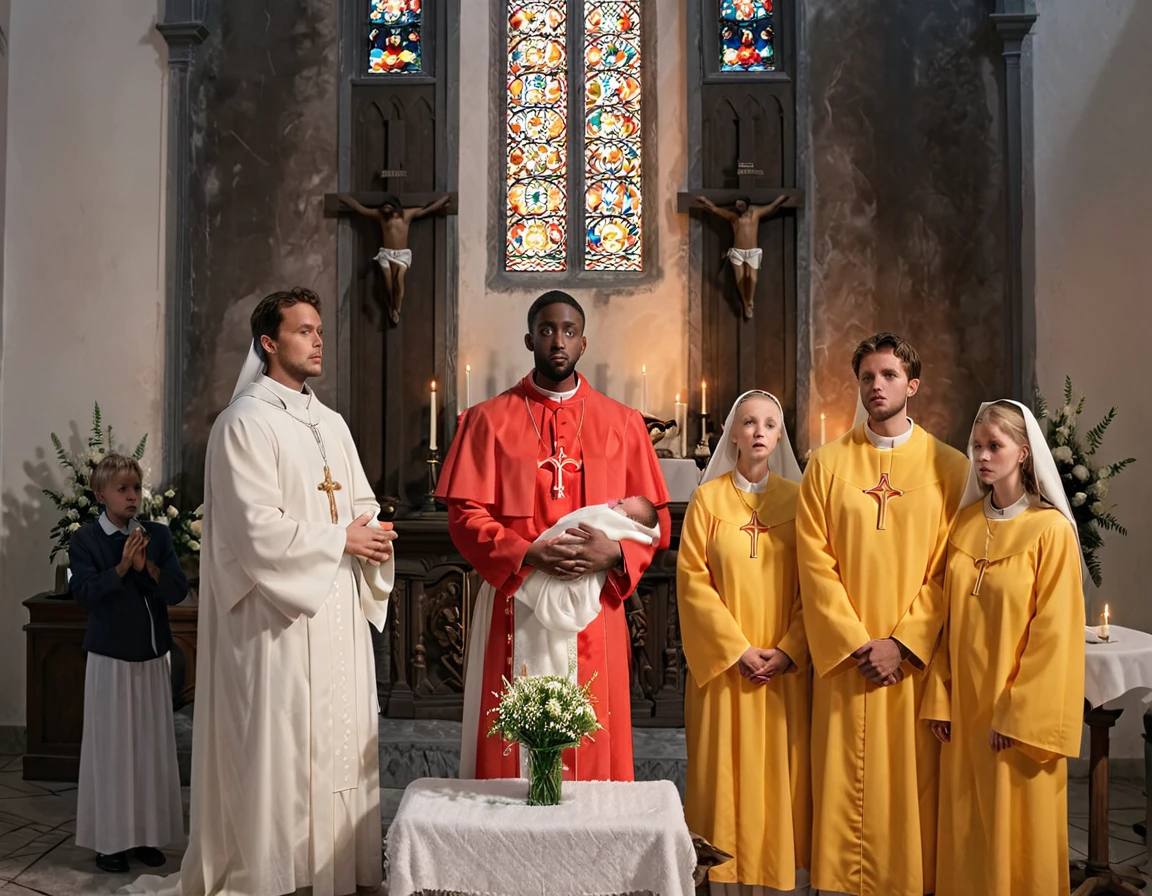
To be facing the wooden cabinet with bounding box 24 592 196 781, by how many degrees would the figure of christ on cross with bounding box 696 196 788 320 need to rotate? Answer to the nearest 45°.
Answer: approximately 90° to its right

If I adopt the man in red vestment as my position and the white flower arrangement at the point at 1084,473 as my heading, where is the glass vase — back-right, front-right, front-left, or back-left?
back-right

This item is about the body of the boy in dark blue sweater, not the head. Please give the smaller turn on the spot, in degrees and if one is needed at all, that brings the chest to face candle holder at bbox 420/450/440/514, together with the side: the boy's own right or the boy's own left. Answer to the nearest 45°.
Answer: approximately 90° to the boy's own left

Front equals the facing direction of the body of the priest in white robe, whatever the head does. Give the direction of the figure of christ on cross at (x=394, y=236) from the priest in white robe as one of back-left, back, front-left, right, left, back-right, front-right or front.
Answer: back-left

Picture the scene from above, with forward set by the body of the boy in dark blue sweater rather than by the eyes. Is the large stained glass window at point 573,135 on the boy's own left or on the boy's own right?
on the boy's own left

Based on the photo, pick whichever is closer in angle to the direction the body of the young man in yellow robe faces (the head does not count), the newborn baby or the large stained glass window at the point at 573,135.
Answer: the newborn baby

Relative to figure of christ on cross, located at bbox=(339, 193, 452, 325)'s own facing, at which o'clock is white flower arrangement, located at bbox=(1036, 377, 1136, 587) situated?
The white flower arrangement is roughly at 10 o'clock from the figure of christ on cross.

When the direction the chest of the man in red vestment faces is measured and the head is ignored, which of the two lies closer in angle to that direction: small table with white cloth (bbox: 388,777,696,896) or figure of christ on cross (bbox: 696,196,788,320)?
the small table with white cloth

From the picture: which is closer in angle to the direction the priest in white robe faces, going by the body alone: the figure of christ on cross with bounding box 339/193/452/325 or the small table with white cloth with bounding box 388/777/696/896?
the small table with white cloth
